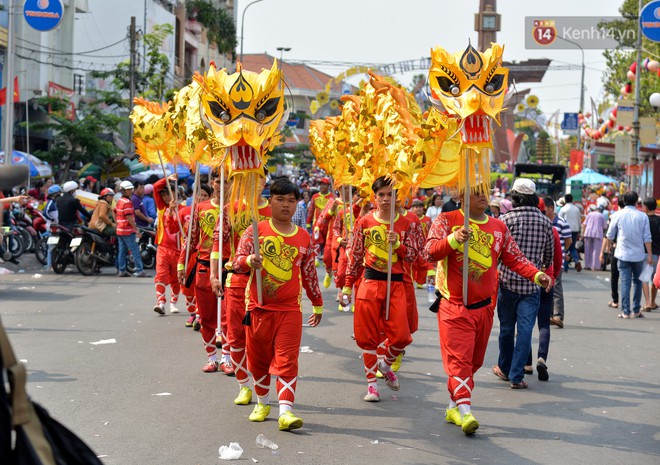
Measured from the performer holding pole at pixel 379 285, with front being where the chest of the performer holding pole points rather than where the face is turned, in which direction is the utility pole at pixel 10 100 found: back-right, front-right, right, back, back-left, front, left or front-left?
back-right
